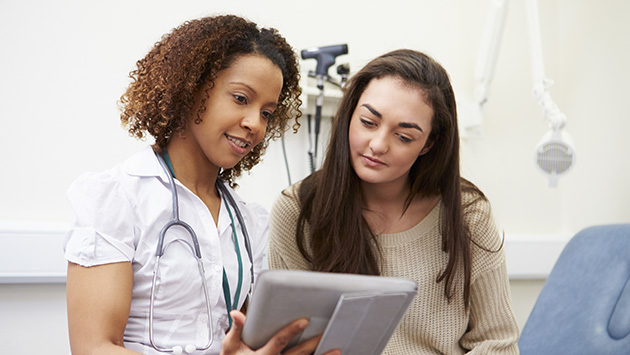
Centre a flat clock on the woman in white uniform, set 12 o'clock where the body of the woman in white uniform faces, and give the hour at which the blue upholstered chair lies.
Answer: The blue upholstered chair is roughly at 10 o'clock from the woman in white uniform.

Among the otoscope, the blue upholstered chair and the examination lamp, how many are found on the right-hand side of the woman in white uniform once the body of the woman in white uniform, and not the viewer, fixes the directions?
0

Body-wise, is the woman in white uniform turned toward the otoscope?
no

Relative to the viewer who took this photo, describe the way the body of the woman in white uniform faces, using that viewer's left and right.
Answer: facing the viewer and to the right of the viewer

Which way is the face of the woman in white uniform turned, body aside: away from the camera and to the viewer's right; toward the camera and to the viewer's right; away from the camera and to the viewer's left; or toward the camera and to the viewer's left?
toward the camera and to the viewer's right

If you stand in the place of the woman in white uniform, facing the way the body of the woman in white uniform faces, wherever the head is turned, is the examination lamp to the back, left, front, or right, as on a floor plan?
left

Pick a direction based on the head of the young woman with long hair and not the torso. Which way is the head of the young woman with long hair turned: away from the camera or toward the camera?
toward the camera
